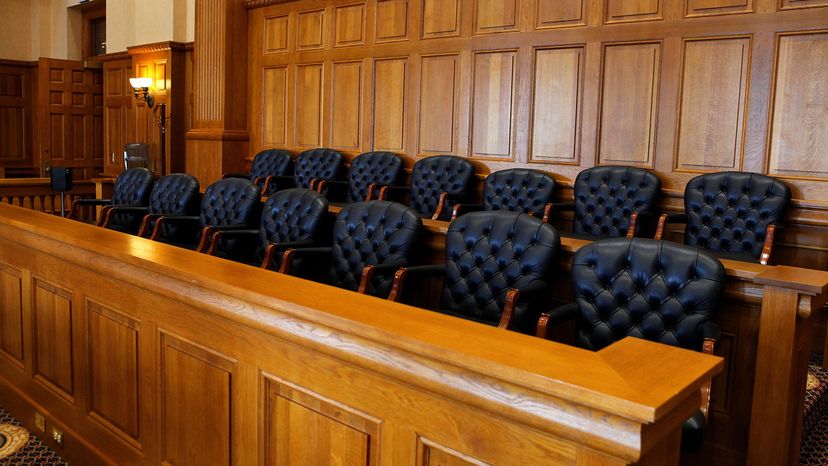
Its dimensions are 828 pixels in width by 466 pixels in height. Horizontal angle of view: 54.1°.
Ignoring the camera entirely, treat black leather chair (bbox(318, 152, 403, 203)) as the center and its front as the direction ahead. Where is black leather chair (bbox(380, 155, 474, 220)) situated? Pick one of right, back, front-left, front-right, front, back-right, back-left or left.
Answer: left

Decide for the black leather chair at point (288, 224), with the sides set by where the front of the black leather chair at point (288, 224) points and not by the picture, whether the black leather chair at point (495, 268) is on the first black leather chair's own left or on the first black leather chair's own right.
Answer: on the first black leather chair's own left

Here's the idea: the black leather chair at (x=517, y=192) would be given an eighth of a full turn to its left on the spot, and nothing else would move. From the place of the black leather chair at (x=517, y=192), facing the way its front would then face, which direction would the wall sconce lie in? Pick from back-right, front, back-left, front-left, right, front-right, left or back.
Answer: back-right

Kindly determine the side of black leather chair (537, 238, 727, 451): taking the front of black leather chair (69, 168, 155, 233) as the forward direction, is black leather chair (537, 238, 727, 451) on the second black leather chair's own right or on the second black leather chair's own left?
on the second black leather chair's own left

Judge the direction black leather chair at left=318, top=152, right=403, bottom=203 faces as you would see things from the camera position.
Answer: facing the viewer and to the left of the viewer

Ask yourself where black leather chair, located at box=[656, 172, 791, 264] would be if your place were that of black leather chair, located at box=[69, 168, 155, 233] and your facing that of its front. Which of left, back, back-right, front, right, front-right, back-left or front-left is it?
left

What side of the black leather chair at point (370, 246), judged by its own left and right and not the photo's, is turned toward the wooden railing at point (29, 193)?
right

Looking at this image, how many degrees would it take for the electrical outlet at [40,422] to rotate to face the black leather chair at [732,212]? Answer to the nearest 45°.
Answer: approximately 135° to its left

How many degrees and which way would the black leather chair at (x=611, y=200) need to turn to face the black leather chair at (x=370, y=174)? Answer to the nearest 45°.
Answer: approximately 90° to its right
